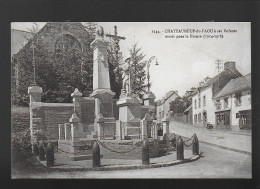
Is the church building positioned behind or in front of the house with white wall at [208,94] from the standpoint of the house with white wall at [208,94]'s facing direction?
in front

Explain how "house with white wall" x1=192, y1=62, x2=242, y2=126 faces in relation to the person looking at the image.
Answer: facing the viewer and to the left of the viewer

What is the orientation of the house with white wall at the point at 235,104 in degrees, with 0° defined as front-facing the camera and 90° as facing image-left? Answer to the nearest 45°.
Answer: approximately 45°

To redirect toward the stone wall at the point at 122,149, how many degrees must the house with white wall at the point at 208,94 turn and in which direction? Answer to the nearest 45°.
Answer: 0° — it already faces it

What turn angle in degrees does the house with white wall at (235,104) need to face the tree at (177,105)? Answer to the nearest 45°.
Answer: approximately 45° to its right

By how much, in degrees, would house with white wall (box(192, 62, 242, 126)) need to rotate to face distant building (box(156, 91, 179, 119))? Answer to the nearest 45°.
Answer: approximately 45° to its right
